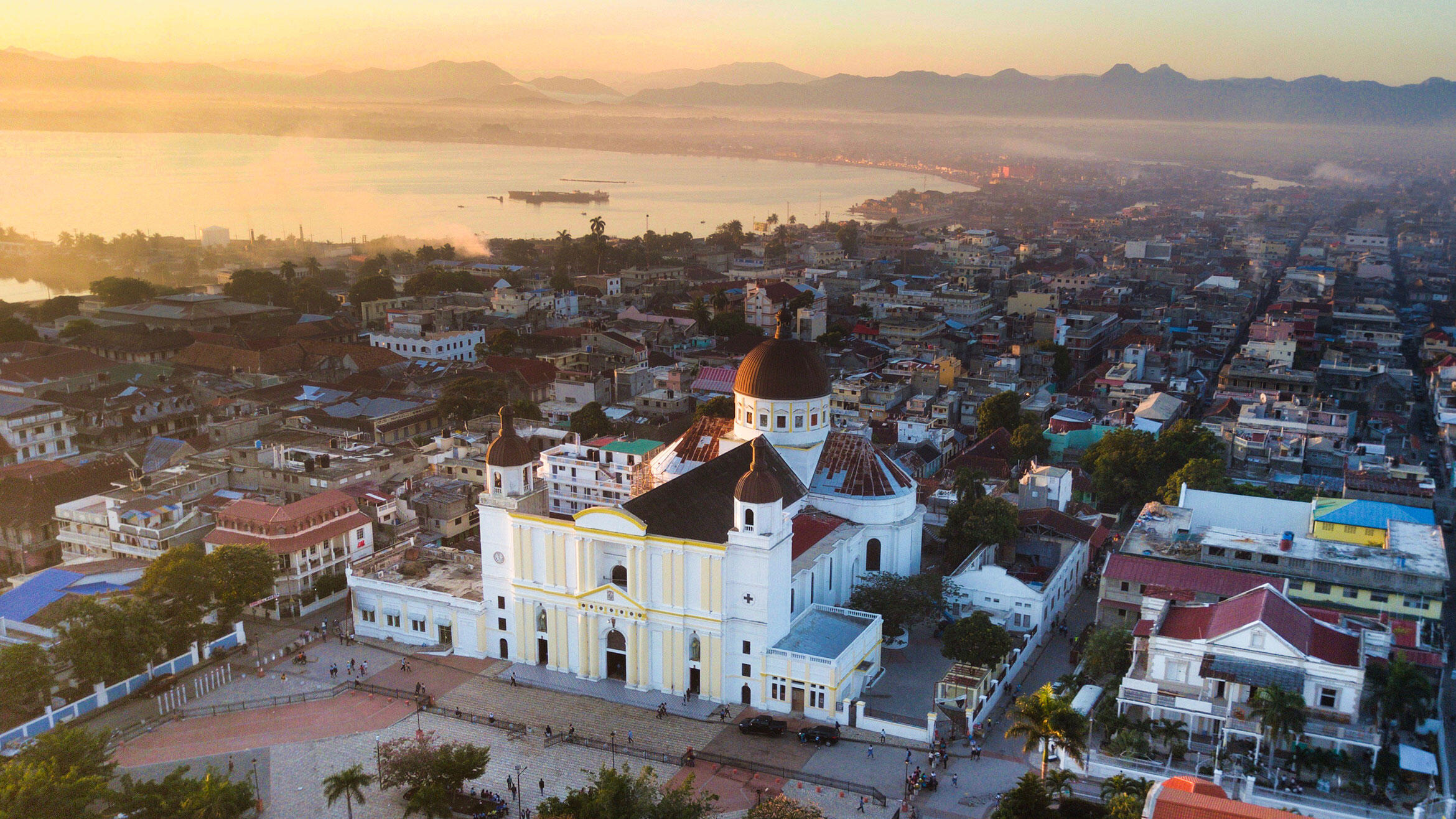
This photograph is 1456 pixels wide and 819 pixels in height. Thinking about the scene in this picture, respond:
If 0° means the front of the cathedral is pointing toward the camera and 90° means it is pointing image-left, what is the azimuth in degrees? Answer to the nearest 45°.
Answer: approximately 45°

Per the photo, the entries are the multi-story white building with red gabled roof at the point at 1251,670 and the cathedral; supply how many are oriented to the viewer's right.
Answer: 0

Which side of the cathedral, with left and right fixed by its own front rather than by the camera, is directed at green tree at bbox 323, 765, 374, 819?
front

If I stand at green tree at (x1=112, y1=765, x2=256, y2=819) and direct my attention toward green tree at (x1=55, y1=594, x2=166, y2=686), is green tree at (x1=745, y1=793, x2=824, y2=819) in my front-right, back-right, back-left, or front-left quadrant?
back-right

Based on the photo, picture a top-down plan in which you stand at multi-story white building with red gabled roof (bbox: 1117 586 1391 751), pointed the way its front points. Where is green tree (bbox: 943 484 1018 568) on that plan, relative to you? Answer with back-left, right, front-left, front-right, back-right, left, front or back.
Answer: back-right

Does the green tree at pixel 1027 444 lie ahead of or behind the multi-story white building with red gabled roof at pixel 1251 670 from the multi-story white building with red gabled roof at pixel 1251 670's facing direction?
behind

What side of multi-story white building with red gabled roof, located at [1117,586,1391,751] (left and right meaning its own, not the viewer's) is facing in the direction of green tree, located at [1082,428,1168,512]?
back

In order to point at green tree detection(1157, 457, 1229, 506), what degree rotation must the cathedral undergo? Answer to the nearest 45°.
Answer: approximately 180°

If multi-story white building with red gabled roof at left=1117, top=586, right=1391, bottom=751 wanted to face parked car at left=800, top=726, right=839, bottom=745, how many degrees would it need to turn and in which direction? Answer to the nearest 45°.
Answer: approximately 90° to its right

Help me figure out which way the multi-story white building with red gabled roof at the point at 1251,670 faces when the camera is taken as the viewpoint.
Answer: facing the viewer

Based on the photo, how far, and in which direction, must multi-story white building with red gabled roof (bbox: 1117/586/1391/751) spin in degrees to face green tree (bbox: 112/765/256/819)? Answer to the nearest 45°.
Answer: approximately 45° to its right
